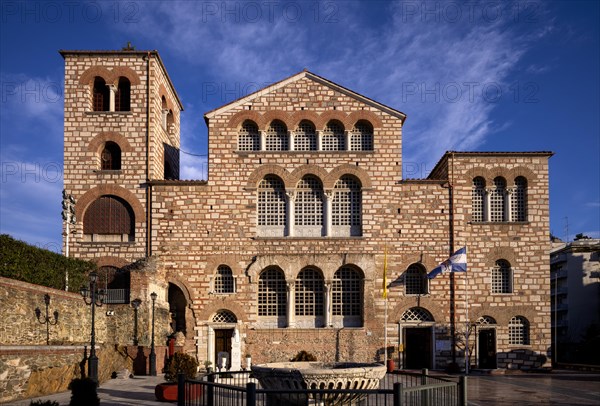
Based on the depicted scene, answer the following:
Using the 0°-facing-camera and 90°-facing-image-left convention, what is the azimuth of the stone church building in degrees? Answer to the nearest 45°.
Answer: approximately 0°

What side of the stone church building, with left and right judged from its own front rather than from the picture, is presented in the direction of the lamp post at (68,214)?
right

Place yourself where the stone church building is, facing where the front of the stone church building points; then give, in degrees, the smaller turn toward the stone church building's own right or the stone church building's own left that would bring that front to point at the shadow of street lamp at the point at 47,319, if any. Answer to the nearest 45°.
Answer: approximately 45° to the stone church building's own right

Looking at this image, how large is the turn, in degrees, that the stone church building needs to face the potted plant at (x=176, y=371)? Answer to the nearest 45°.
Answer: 0° — it already faces it
